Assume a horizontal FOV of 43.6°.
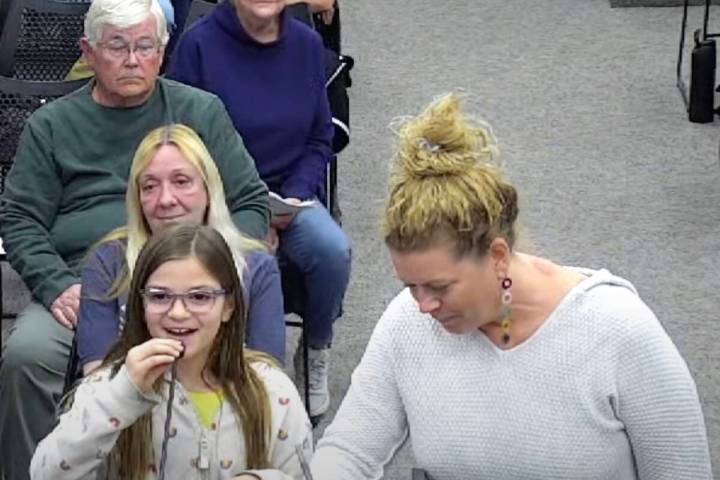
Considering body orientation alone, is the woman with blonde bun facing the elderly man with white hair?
no

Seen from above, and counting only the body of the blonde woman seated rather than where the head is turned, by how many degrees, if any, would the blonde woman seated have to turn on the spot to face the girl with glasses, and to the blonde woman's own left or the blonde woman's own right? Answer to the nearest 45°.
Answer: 0° — they already face them

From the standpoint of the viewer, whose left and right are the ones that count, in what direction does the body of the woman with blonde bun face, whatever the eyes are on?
facing the viewer and to the left of the viewer

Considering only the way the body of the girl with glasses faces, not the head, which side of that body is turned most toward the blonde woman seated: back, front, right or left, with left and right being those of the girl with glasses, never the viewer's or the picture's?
back

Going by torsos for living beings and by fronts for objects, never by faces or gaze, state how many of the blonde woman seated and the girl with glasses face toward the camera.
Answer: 2

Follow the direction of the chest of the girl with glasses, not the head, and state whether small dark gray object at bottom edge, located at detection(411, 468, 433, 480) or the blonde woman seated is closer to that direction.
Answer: the small dark gray object at bottom edge

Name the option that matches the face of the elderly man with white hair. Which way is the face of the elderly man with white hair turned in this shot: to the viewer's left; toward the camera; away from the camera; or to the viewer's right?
toward the camera

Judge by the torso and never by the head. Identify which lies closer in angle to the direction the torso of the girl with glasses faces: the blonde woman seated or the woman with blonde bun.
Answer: the woman with blonde bun

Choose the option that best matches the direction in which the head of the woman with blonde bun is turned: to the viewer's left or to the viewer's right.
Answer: to the viewer's left

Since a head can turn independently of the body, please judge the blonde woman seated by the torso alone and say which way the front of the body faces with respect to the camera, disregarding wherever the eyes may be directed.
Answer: toward the camera

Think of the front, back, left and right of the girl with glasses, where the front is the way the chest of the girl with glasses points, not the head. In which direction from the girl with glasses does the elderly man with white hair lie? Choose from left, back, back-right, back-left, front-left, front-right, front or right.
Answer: back

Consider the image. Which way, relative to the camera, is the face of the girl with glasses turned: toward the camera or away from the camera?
toward the camera

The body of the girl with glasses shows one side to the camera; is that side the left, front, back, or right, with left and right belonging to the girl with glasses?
front

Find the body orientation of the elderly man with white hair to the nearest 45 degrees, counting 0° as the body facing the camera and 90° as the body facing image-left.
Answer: approximately 0°

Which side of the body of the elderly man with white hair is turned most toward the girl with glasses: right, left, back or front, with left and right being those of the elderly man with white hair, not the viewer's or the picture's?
front

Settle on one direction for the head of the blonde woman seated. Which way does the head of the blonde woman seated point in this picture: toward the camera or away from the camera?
toward the camera
